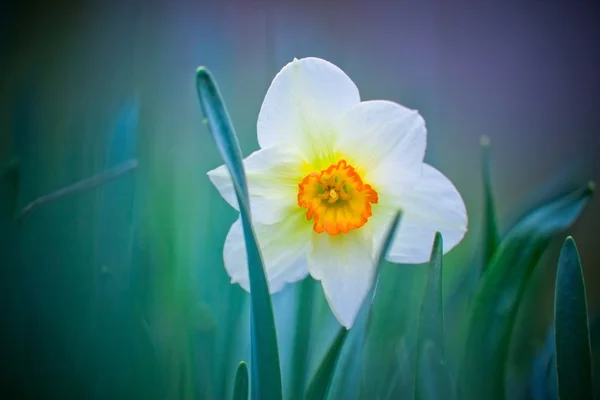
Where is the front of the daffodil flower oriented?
toward the camera

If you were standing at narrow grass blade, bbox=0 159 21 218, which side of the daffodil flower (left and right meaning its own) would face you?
right
